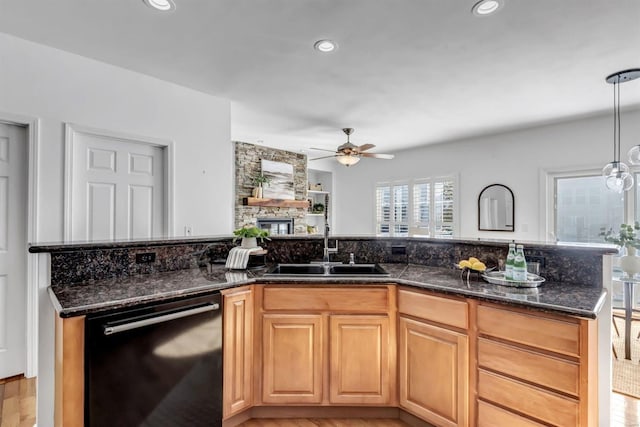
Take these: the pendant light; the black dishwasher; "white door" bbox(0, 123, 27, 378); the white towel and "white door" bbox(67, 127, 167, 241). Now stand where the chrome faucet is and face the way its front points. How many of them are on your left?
1

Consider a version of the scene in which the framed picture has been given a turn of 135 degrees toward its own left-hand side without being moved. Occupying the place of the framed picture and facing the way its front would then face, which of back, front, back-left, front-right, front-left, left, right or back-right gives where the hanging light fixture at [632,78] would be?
back-right

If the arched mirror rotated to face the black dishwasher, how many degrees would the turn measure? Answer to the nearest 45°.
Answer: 0° — it already faces it

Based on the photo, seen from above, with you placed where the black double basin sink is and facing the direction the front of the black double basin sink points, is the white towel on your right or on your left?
on your right

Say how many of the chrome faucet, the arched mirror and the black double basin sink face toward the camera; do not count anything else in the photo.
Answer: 3

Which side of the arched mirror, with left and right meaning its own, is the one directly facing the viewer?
front

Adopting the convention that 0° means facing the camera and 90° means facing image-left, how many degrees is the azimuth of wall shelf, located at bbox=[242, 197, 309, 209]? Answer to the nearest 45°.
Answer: approximately 315°

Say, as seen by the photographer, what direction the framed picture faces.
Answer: facing the viewer and to the right of the viewer

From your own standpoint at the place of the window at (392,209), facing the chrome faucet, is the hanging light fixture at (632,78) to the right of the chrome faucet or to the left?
left

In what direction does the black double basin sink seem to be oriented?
toward the camera

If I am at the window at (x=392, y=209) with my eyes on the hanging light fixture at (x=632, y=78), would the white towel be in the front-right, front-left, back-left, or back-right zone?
front-right

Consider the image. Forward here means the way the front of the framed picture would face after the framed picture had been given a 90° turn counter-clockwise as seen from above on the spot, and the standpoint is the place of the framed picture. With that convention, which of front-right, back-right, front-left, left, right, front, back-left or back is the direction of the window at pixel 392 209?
front-right

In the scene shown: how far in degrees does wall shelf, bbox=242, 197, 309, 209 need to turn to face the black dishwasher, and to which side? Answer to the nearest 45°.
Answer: approximately 45° to its right
